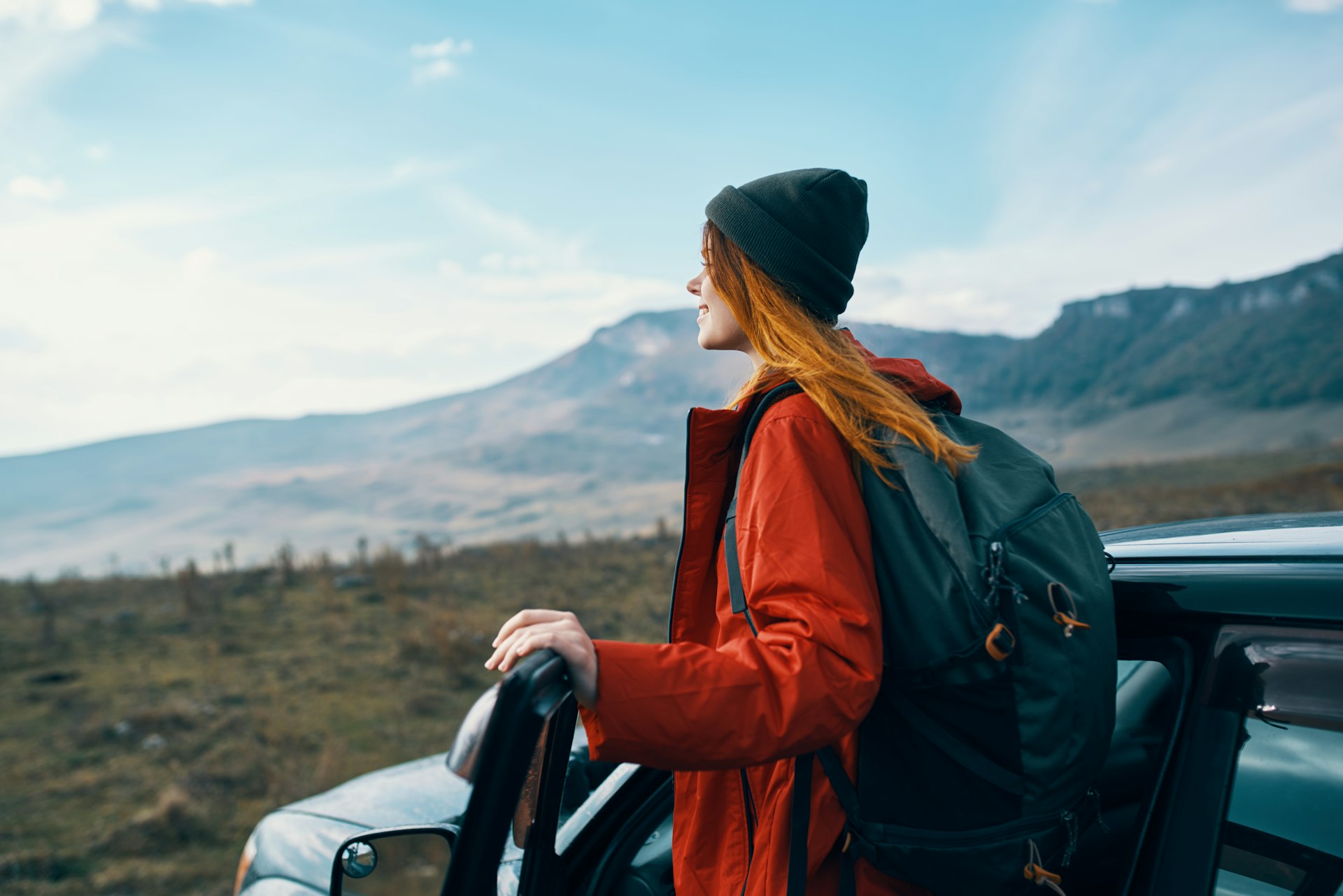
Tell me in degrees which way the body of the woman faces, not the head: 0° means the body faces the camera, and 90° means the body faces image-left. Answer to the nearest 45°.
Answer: approximately 90°
